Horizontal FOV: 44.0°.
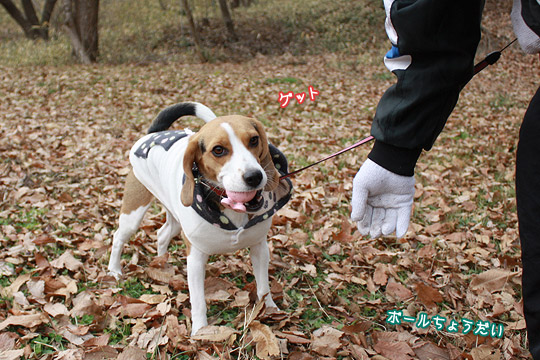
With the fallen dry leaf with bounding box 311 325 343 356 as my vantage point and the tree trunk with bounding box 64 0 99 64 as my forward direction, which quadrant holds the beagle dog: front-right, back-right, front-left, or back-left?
front-left

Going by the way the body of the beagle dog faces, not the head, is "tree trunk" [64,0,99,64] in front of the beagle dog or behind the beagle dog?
behind

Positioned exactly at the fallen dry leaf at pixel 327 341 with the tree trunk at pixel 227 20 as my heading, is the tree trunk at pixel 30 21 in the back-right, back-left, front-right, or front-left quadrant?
front-left

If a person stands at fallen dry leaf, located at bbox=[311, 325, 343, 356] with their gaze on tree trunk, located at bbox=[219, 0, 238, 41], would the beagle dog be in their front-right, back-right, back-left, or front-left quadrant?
front-left

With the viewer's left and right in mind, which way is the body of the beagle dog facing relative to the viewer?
facing the viewer and to the right of the viewer

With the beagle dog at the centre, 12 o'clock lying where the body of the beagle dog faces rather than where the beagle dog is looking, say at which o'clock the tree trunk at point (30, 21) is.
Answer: The tree trunk is roughly at 7 o'clock from the beagle dog.

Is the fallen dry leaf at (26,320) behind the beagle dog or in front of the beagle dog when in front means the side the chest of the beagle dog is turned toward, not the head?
behind

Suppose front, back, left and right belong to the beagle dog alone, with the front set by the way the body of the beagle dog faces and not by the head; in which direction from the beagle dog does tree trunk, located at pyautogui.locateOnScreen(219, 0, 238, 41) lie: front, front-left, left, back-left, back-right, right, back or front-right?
back-left
